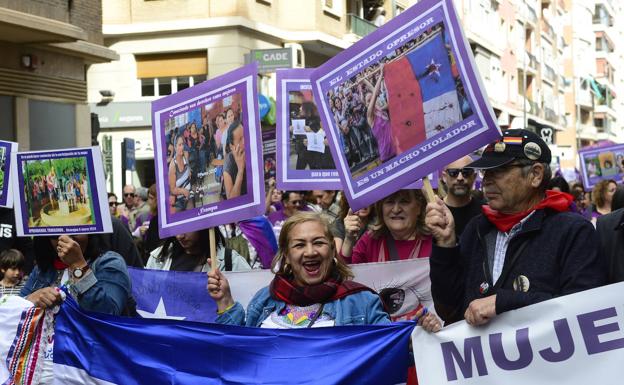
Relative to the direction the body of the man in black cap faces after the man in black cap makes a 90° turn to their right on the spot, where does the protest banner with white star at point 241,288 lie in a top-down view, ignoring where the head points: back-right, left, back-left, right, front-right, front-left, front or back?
front

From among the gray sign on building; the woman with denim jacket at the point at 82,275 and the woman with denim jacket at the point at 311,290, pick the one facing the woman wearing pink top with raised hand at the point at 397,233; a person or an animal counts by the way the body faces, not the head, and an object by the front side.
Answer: the gray sign on building

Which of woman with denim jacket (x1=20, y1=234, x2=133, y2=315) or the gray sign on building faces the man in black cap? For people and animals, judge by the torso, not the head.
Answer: the gray sign on building

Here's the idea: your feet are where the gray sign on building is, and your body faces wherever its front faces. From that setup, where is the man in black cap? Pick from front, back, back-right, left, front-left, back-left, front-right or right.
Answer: front

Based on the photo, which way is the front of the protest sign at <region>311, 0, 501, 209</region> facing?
toward the camera

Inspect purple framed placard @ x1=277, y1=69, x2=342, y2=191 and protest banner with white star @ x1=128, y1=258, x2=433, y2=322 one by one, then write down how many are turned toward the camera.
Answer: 2

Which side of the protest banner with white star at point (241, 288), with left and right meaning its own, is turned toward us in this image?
front

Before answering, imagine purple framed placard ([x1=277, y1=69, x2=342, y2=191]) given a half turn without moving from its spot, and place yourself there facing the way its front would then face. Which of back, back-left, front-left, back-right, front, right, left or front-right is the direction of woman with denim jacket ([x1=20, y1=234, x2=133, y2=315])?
back-left

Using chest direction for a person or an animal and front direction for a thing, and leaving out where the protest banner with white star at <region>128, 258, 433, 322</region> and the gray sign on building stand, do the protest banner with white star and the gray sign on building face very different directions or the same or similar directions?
same or similar directions

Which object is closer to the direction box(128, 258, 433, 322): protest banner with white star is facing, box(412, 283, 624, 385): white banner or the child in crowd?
the white banner

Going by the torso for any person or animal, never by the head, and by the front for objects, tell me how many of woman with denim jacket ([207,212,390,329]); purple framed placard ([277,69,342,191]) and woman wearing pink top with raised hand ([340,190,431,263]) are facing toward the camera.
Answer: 3

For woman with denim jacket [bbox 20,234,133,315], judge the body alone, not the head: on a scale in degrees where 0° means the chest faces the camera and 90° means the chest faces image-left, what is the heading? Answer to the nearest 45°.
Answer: approximately 45°
